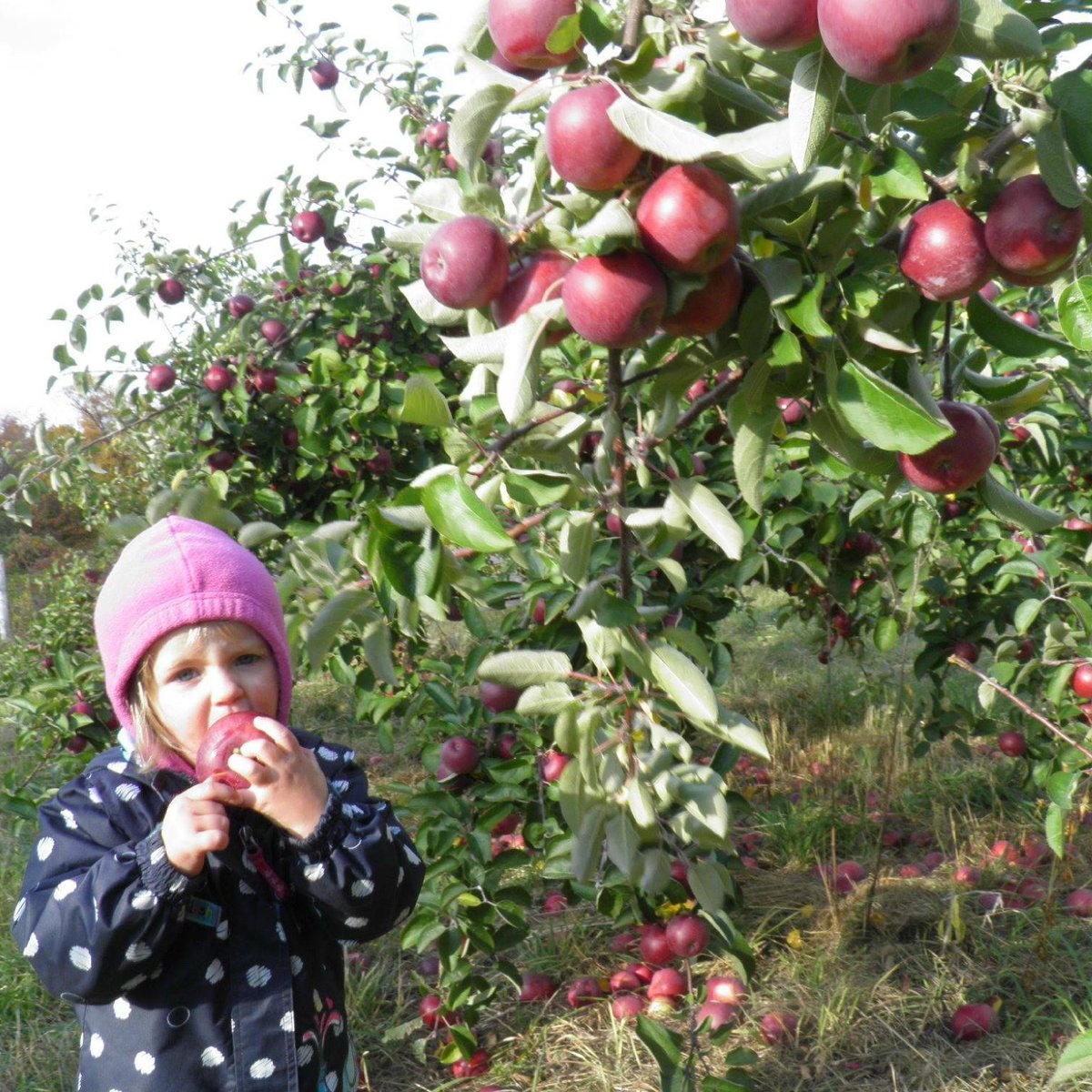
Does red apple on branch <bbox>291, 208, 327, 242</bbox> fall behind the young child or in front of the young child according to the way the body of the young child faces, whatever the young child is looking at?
behind

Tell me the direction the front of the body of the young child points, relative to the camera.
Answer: toward the camera

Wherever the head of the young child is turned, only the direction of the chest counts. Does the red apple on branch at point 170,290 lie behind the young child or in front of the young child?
behind

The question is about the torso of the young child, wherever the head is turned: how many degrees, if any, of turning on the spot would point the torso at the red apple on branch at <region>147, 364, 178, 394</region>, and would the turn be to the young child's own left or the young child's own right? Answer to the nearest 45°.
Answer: approximately 180°

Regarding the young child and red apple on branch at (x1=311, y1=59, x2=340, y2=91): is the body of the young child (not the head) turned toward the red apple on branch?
no
